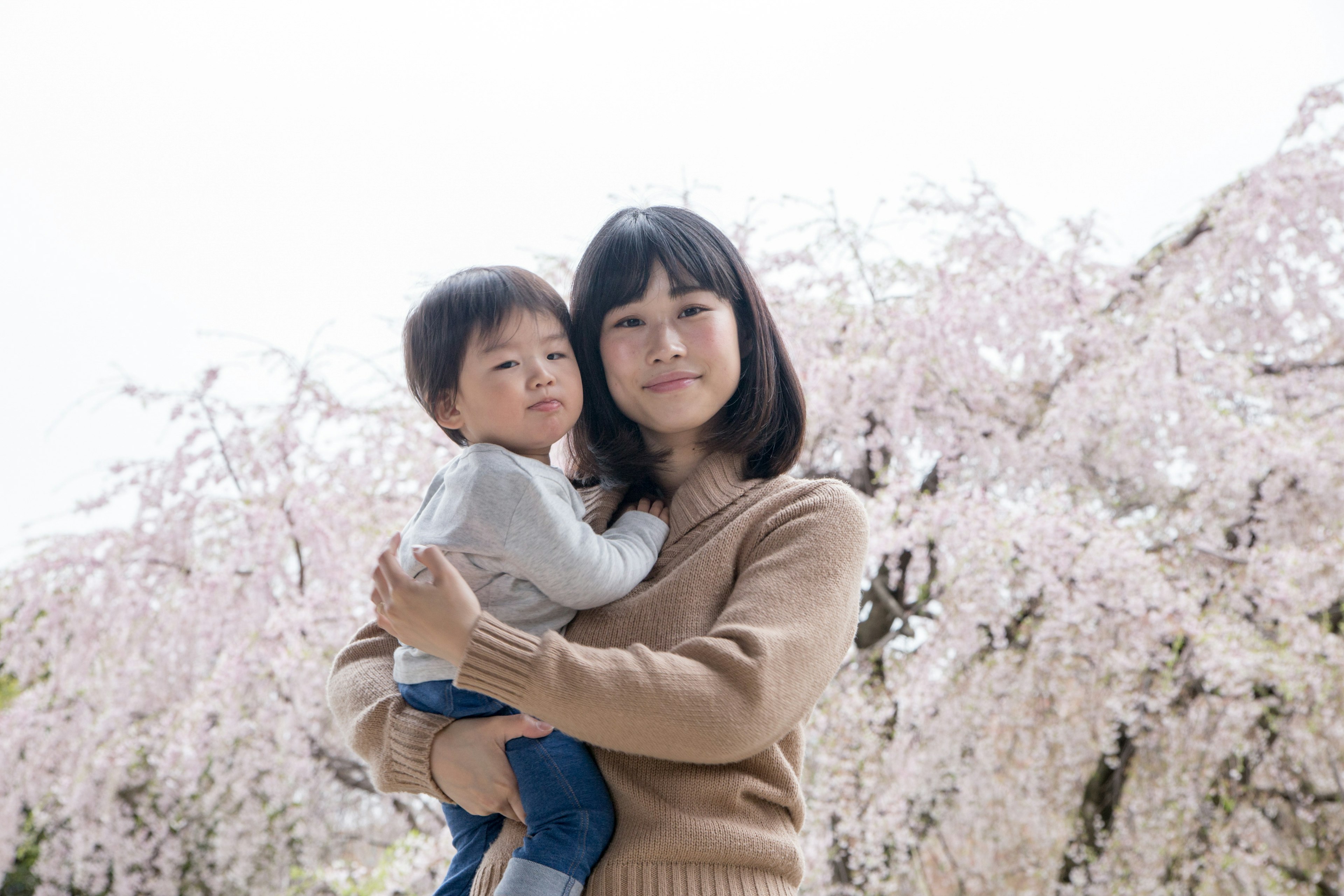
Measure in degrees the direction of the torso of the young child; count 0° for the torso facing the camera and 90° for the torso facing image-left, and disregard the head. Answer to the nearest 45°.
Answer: approximately 270°

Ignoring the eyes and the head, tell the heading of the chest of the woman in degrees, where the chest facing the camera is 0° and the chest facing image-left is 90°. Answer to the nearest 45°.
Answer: approximately 45°
